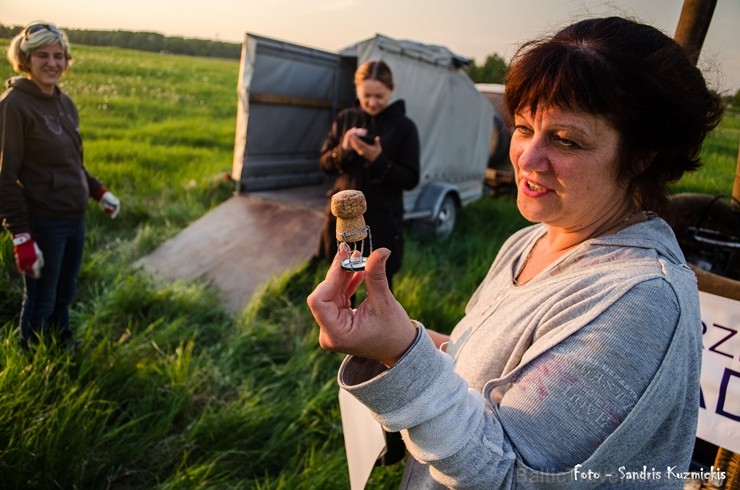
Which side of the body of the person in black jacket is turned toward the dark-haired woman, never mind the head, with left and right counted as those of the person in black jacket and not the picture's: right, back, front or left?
front

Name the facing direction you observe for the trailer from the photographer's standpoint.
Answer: facing away from the viewer and to the right of the viewer

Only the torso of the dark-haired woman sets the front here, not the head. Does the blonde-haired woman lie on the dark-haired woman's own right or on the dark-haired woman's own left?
on the dark-haired woman's own right

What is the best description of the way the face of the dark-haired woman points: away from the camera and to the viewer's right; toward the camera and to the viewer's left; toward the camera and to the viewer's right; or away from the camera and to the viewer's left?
toward the camera and to the viewer's left

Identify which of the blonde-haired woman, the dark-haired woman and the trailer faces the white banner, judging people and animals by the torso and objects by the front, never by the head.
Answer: the blonde-haired woman

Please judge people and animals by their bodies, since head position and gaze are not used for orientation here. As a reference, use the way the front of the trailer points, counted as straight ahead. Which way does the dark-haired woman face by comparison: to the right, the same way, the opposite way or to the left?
the opposite way

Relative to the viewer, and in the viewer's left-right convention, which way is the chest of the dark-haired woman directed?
facing the viewer and to the left of the viewer

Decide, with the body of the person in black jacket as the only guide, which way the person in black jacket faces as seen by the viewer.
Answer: toward the camera

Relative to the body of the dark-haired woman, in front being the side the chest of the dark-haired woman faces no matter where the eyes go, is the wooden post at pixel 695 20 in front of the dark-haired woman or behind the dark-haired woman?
behind

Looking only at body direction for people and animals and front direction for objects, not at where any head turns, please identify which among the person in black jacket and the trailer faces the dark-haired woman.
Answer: the person in black jacket
